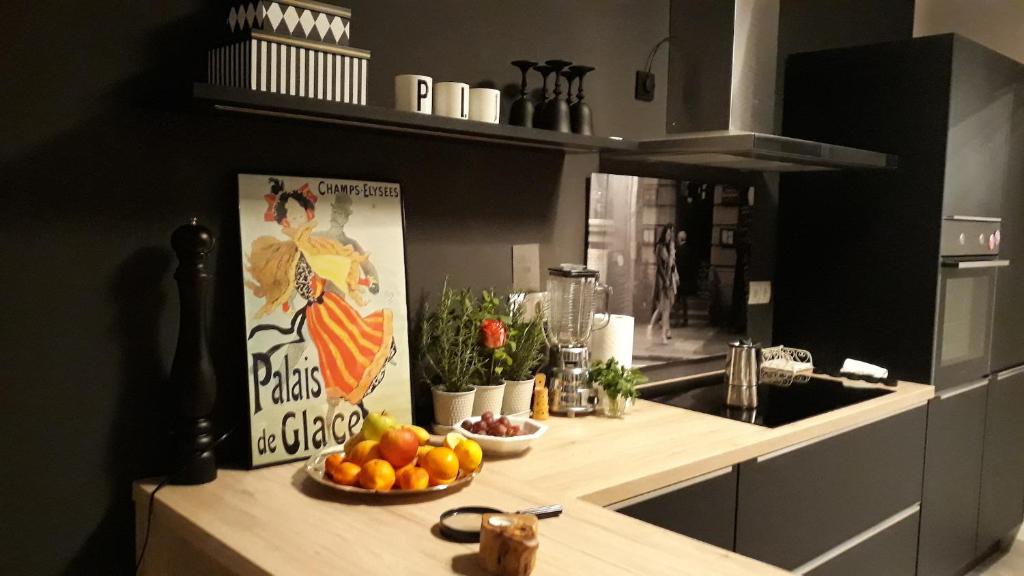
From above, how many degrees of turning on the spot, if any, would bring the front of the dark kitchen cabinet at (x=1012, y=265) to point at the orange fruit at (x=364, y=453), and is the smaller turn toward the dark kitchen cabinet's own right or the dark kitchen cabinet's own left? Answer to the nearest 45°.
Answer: approximately 45° to the dark kitchen cabinet's own right

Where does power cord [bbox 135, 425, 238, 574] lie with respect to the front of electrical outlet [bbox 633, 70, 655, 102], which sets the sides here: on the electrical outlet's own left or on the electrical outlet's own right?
on the electrical outlet's own right

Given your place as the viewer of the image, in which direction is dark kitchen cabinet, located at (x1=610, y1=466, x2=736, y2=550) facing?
facing the viewer and to the right of the viewer

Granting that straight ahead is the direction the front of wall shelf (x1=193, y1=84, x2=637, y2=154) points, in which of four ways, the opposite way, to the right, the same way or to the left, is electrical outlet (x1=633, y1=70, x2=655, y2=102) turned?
the same way

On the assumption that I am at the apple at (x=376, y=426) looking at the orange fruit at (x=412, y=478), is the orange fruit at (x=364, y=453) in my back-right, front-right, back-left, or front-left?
front-right

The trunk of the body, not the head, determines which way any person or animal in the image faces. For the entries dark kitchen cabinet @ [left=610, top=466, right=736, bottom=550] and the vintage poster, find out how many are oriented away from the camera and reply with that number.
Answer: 0

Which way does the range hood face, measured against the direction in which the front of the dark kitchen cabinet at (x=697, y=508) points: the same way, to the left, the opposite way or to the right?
the same way

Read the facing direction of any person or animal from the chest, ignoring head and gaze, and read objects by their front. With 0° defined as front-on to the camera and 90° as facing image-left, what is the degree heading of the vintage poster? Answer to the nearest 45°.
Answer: approximately 315°

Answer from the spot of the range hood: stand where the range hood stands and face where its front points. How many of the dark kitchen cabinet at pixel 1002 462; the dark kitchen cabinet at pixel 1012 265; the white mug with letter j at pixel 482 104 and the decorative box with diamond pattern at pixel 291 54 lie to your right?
2

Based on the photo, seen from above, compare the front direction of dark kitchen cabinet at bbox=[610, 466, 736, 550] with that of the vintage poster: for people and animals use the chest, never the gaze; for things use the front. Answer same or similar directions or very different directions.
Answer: same or similar directions

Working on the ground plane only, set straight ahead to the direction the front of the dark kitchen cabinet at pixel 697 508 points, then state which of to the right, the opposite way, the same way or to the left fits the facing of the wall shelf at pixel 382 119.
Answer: the same way
